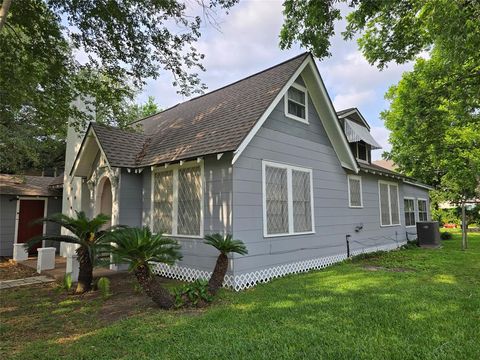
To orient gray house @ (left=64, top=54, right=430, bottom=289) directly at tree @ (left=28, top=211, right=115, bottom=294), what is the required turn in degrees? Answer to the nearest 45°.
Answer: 0° — it already faces it

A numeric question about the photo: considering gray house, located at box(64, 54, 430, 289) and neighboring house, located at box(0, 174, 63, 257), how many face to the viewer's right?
0

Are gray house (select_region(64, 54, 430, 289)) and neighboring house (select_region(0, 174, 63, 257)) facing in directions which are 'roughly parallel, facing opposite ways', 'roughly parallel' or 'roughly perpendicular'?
roughly perpendicular

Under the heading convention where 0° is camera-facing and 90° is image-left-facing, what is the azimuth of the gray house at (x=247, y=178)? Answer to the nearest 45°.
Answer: approximately 45°

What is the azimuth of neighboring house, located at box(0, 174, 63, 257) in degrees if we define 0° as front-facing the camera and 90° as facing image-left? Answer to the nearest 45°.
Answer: approximately 0°

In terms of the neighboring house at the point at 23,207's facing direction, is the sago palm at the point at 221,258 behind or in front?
in front

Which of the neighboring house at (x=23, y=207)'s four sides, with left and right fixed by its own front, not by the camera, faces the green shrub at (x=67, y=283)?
front

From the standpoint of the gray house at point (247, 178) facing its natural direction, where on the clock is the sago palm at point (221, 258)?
The sago palm is roughly at 11 o'clock from the gray house.

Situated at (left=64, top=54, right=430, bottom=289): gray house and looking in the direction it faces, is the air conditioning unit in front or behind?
behind
